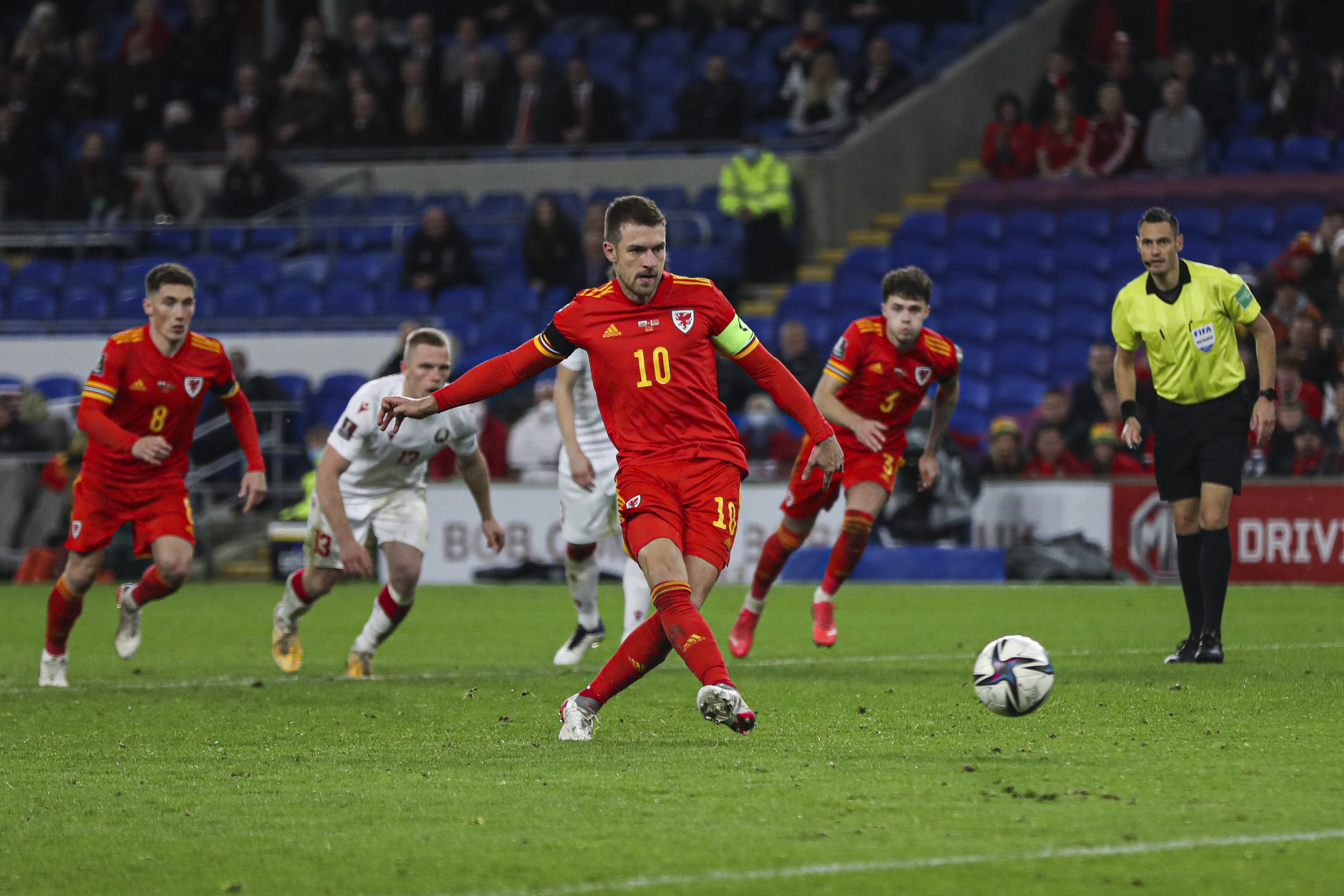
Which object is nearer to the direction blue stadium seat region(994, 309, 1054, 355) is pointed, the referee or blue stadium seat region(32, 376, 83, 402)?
the referee

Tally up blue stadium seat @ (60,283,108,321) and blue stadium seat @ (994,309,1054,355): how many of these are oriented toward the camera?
2

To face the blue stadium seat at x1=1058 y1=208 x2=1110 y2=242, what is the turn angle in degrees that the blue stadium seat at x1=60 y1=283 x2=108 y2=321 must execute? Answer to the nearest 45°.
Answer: approximately 45° to its left

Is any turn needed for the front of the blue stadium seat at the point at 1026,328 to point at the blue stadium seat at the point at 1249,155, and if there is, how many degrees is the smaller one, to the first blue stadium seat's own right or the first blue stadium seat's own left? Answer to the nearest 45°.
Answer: approximately 135° to the first blue stadium seat's own left

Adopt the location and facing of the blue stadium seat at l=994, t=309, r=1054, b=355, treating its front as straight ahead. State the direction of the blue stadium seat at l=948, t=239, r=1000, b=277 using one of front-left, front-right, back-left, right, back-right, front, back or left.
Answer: back-right

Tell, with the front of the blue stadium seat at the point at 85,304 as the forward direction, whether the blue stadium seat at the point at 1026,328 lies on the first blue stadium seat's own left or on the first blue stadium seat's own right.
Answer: on the first blue stadium seat's own left

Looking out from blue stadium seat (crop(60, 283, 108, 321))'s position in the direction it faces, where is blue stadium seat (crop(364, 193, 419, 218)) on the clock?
blue stadium seat (crop(364, 193, 419, 218)) is roughly at 9 o'clock from blue stadium seat (crop(60, 283, 108, 321)).

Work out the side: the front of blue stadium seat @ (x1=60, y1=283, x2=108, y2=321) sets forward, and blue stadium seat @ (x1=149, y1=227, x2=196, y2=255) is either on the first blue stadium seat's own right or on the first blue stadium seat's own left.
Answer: on the first blue stadium seat's own left

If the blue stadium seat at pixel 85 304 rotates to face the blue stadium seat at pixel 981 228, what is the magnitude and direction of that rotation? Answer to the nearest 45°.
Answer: approximately 45° to its left

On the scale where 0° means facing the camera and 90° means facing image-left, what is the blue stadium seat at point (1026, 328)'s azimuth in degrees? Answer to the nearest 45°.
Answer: approximately 0°

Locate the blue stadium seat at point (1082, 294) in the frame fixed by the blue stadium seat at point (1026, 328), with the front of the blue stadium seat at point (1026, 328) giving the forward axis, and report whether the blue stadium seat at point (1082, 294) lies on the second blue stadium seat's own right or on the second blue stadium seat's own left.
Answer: on the second blue stadium seat's own left

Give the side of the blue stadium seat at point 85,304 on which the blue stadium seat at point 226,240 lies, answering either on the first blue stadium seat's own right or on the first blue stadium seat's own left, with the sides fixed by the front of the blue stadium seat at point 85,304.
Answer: on the first blue stadium seat's own left
